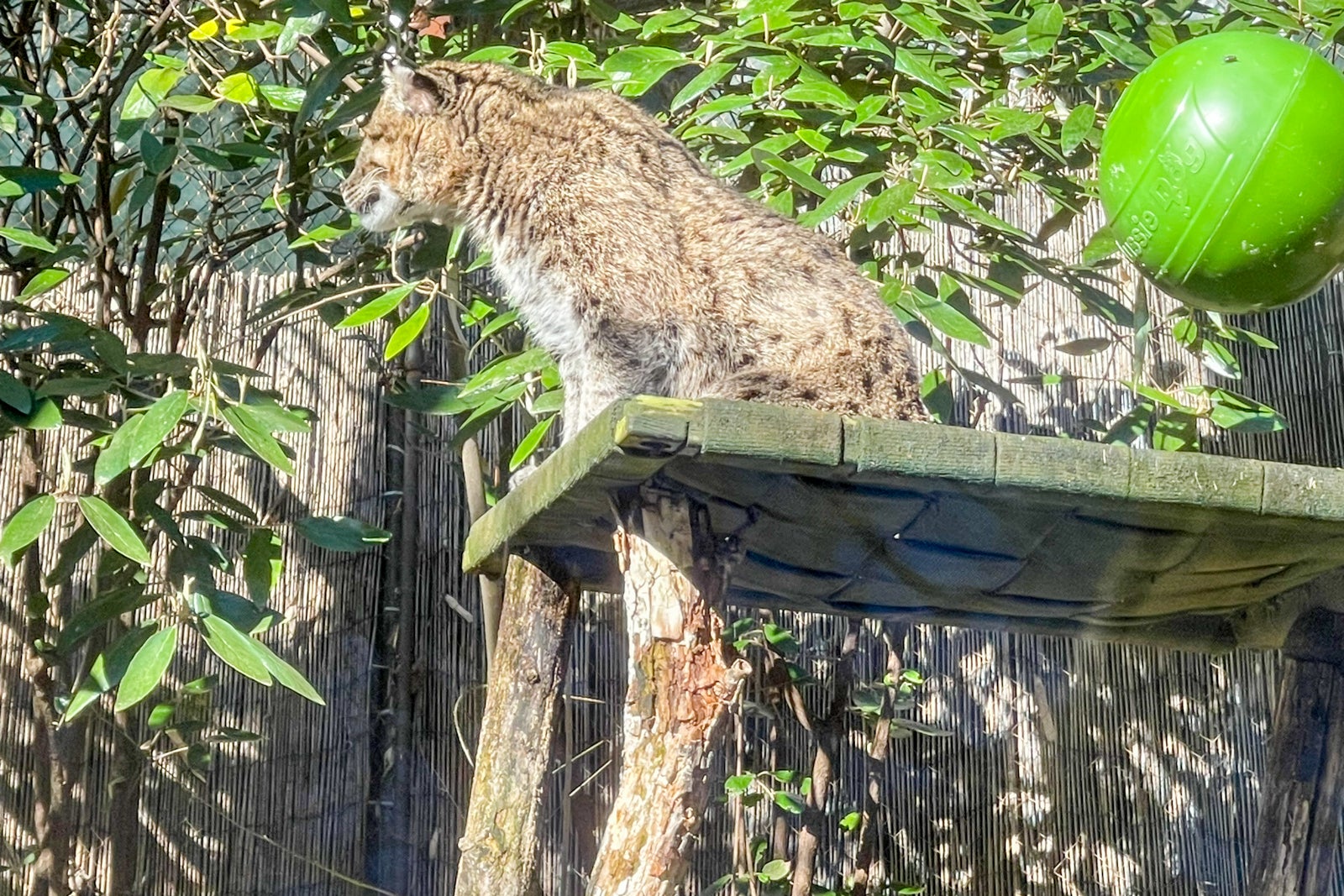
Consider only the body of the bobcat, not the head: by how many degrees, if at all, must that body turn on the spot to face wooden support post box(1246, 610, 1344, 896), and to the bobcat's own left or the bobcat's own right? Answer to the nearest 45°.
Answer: approximately 180°

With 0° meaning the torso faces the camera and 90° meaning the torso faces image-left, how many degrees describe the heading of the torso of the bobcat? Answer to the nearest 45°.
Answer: approximately 90°
